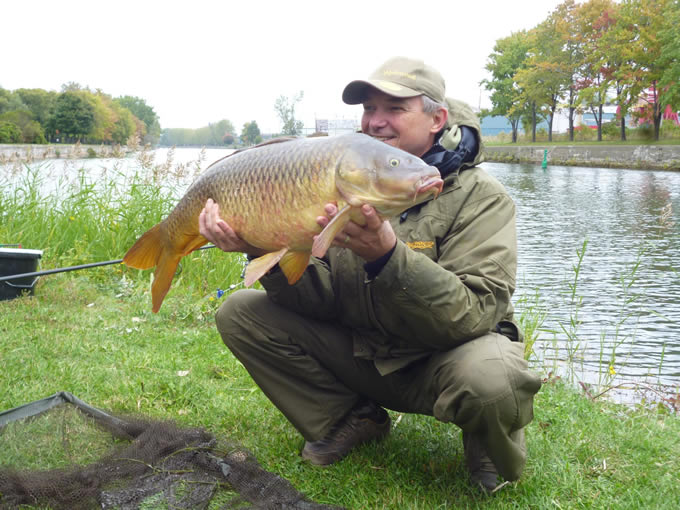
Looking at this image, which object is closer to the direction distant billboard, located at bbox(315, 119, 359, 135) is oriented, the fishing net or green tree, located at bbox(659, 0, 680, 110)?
the fishing net

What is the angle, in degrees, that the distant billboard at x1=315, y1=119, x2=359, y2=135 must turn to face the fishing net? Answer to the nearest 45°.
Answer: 0° — it already faces it

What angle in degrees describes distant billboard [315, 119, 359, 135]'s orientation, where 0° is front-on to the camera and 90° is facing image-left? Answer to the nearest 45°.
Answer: approximately 0°
